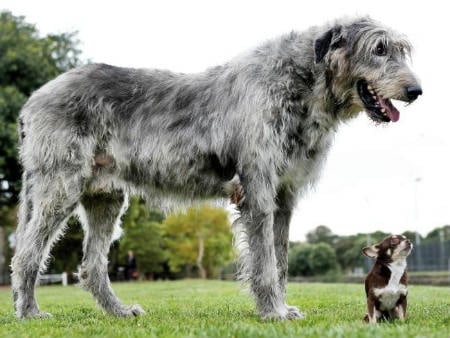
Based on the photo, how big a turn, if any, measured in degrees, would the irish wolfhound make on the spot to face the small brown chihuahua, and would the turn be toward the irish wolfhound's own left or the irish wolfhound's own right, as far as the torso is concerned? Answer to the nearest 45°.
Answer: approximately 45° to the irish wolfhound's own right

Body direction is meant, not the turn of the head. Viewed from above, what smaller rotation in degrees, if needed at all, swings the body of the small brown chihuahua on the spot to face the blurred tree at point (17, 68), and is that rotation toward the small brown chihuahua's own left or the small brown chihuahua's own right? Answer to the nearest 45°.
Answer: approximately 180°

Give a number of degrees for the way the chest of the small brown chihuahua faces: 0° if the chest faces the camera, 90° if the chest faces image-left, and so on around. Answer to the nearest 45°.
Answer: approximately 315°

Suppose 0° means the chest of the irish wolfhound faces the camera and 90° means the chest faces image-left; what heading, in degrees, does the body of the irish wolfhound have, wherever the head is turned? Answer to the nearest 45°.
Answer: approximately 270°

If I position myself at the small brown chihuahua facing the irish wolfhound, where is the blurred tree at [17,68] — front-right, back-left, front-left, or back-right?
front-right

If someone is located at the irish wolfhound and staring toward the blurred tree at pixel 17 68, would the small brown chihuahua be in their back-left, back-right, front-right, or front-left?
back-right

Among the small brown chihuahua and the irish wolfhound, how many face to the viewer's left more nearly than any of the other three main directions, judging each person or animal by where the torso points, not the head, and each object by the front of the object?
0

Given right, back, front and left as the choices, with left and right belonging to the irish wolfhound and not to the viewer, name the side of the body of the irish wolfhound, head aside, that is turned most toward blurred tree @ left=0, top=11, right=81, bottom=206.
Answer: left

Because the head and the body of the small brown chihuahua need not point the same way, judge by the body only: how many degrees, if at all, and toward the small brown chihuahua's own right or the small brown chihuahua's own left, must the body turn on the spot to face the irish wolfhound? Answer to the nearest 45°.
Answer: approximately 135° to the small brown chihuahua's own right
